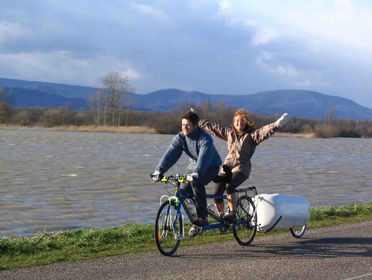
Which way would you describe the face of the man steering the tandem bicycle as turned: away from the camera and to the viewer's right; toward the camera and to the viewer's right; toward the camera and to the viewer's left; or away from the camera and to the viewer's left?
toward the camera and to the viewer's left

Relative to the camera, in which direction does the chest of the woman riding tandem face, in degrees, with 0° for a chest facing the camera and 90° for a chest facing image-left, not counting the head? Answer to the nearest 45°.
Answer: approximately 45°

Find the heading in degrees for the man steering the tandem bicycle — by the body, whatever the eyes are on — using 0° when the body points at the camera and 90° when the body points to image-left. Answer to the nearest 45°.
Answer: approximately 45°

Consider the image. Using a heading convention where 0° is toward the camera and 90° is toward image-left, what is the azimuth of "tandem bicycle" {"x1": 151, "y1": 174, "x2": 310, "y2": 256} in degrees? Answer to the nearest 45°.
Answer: approximately 45°
